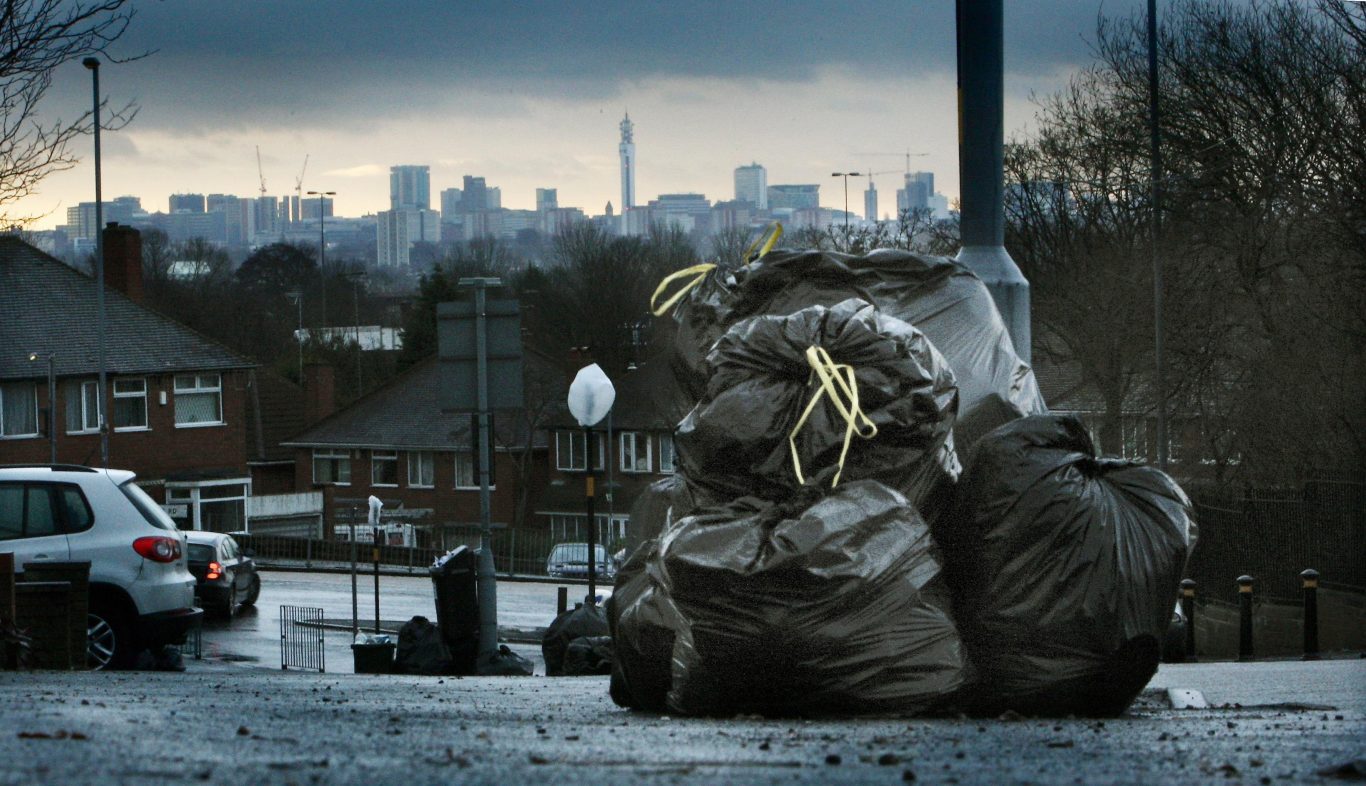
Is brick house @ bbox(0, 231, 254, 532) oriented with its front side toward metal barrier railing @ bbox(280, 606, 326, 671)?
yes

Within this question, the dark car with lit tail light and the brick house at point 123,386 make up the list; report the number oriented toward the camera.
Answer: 1

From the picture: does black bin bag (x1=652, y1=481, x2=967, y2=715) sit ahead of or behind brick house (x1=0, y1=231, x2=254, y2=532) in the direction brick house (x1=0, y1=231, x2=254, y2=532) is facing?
ahead

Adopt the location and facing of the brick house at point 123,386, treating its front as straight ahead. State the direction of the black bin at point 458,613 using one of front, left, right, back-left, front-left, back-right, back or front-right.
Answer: front

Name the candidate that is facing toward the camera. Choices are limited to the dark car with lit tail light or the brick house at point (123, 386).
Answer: the brick house

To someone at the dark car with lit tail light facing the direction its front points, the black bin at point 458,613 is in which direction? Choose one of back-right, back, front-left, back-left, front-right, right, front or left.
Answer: back-right

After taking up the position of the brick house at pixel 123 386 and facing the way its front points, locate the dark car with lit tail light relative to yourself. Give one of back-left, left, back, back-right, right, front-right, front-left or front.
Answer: front

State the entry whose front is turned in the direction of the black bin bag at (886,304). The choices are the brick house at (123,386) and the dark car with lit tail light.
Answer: the brick house

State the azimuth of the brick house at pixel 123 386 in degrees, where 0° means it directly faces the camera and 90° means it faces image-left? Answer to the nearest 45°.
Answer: approximately 0°

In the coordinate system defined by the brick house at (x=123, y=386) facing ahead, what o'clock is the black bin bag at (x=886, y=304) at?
The black bin bag is roughly at 12 o'clock from the brick house.

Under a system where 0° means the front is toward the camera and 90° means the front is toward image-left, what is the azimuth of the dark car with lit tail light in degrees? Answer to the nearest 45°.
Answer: approximately 225°

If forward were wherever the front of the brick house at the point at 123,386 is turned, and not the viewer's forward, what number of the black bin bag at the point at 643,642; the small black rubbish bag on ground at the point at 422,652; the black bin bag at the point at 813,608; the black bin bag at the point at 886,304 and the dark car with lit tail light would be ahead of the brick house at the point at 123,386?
5

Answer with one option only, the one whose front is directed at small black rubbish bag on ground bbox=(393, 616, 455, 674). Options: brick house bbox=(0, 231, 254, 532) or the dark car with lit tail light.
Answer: the brick house

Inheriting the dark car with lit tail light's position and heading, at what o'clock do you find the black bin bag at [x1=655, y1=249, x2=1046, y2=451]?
The black bin bag is roughly at 4 o'clock from the dark car with lit tail light.

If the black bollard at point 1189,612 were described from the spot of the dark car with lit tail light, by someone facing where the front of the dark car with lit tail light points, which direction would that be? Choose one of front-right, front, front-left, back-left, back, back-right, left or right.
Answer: right

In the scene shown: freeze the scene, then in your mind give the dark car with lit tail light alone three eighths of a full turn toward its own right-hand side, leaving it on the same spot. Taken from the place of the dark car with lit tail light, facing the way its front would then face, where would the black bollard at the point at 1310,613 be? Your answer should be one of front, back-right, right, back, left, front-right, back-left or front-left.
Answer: front-left

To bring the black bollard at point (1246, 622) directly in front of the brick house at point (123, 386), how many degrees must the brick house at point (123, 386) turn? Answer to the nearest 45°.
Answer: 0° — it already faces it

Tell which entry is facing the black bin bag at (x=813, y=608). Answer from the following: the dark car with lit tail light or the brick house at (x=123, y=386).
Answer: the brick house
